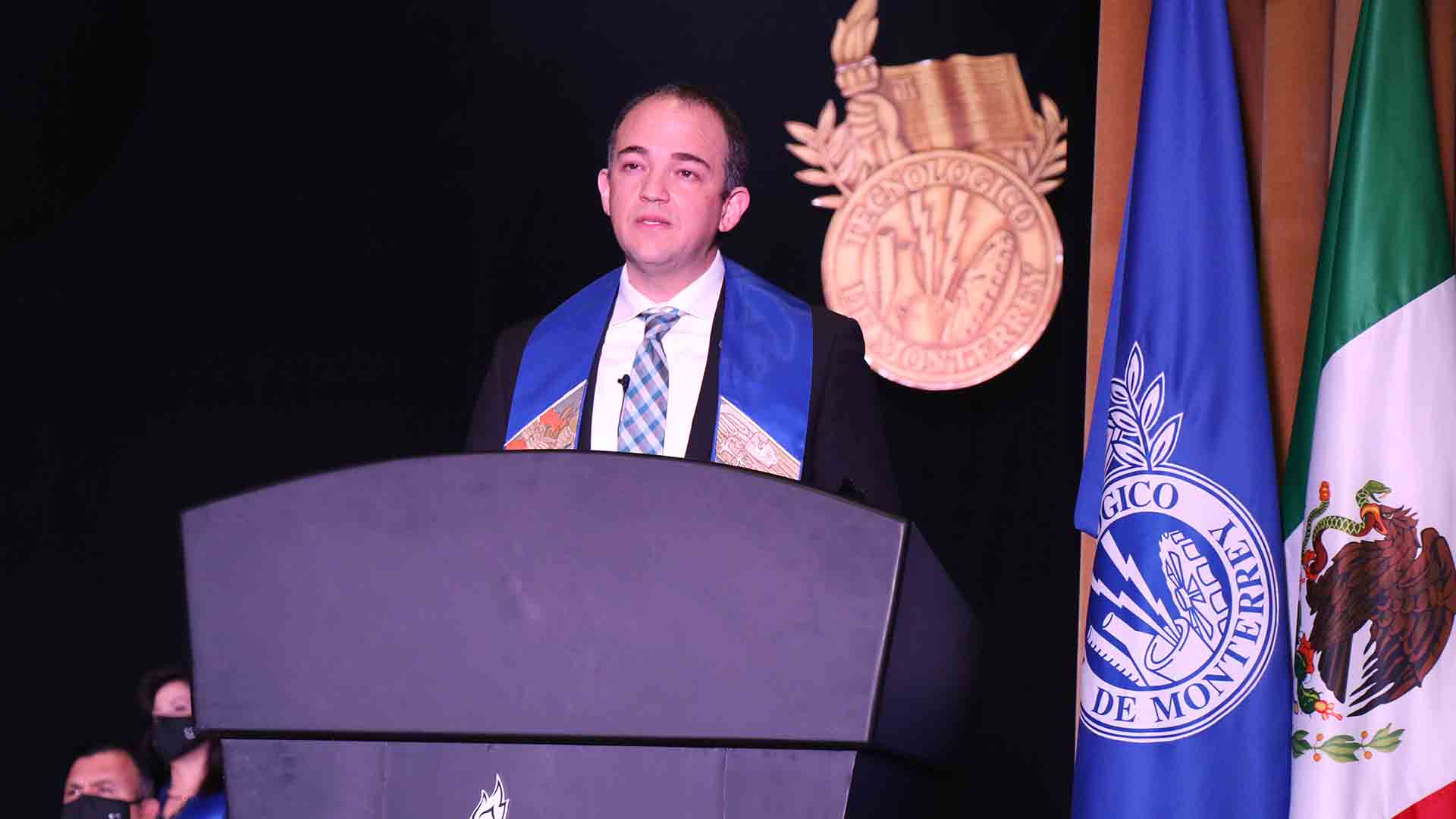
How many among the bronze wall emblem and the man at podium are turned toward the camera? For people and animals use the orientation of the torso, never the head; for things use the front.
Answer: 2

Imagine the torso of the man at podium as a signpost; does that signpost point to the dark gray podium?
yes

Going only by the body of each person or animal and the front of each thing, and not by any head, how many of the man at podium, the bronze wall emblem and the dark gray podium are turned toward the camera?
3

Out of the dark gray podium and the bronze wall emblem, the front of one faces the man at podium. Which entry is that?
the bronze wall emblem

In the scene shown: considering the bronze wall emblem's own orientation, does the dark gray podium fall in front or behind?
in front

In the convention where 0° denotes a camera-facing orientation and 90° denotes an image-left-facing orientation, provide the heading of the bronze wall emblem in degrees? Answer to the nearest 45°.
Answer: approximately 0°

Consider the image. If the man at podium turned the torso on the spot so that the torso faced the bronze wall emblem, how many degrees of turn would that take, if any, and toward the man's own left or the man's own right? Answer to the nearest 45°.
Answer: approximately 180°

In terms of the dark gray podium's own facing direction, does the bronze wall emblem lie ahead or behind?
behind
